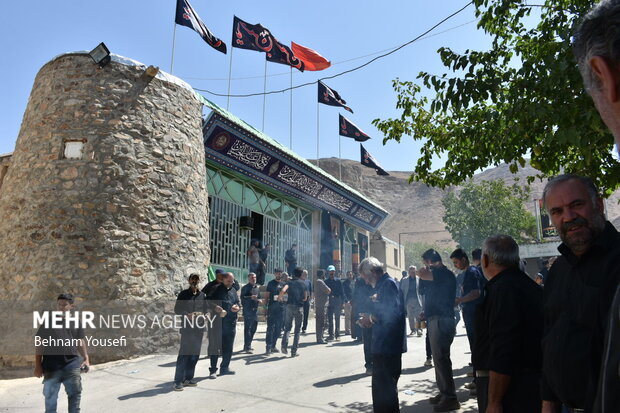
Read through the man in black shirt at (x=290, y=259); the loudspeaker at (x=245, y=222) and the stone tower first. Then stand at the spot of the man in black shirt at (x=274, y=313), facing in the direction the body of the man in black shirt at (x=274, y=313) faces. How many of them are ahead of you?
0

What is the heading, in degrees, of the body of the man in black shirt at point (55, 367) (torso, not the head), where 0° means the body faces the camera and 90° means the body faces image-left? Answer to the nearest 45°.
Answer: approximately 0°

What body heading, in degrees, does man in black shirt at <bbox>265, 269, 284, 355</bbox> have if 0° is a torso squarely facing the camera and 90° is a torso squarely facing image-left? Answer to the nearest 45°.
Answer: approximately 315°

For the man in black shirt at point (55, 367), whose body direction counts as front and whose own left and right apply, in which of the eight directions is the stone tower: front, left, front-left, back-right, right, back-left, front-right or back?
back

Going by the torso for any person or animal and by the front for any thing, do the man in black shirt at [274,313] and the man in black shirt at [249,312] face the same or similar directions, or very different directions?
same or similar directions

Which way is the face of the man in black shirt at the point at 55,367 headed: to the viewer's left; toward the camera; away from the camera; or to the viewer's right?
toward the camera

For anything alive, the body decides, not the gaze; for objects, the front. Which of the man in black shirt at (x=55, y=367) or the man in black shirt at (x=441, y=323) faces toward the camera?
the man in black shirt at (x=55, y=367)

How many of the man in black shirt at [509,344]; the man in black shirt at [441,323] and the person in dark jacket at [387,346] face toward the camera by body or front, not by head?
0

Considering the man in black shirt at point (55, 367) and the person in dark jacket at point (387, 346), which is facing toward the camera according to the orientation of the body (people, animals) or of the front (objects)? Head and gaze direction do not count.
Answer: the man in black shirt at point (55, 367)

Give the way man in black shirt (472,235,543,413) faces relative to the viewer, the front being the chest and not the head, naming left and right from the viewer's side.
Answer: facing away from the viewer and to the left of the viewer

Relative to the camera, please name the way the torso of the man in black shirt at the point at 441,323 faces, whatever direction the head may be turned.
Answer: to the viewer's left

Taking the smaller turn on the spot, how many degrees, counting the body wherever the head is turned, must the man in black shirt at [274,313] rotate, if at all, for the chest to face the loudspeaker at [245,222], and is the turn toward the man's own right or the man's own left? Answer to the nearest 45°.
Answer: approximately 135° to the man's own left

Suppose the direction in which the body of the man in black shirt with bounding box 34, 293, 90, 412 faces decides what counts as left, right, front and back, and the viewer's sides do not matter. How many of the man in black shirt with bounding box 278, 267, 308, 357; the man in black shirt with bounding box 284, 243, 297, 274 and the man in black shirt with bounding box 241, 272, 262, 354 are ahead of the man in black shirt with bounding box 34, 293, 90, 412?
0

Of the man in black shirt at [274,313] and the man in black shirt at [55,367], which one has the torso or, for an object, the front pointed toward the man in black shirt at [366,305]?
the man in black shirt at [274,313]

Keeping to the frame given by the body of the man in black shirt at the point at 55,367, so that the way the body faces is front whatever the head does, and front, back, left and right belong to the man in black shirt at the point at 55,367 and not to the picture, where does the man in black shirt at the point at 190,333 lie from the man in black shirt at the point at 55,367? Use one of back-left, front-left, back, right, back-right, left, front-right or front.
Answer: back-left

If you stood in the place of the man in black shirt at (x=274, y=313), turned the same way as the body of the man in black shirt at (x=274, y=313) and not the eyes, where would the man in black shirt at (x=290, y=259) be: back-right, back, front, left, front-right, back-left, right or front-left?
back-left
